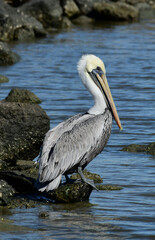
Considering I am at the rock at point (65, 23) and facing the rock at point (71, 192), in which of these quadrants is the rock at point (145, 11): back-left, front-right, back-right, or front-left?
back-left

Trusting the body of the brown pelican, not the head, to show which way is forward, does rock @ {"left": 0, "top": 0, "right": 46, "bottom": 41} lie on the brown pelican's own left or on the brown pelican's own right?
on the brown pelican's own left

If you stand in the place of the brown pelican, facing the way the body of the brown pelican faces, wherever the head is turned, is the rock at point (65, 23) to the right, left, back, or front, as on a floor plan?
left

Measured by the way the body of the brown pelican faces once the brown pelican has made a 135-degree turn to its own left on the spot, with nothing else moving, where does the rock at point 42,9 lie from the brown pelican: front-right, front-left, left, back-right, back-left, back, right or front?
front-right

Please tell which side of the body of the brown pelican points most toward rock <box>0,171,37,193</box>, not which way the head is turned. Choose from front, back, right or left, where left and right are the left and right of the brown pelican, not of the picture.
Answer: back

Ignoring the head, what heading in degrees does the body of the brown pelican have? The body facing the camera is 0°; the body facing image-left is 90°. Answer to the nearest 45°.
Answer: approximately 270°

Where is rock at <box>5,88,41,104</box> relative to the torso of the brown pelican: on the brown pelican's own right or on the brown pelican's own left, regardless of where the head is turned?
on the brown pelican's own left

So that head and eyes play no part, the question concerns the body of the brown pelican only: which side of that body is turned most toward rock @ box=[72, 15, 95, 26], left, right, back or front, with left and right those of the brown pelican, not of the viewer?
left
